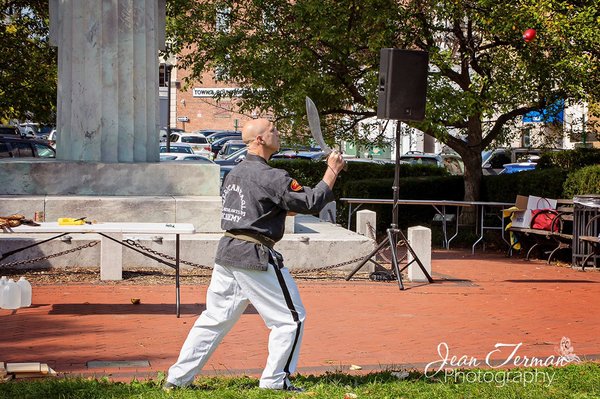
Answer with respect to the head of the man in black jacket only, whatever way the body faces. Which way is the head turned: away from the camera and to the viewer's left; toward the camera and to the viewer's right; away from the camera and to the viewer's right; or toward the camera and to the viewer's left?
away from the camera and to the viewer's right

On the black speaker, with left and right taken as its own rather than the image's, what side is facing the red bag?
left

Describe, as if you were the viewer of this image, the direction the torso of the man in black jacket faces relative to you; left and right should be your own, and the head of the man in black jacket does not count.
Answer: facing away from the viewer and to the right of the viewer

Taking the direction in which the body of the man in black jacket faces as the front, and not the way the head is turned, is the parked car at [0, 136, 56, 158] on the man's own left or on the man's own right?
on the man's own left

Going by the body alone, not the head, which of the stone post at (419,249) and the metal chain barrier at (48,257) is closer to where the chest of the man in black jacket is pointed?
the stone post

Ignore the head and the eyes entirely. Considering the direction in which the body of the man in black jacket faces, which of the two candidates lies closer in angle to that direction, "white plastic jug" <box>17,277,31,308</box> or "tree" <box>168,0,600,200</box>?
the tree
